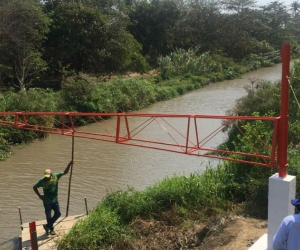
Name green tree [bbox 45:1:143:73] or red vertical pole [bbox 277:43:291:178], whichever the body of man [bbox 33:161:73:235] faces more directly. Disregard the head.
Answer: the red vertical pole

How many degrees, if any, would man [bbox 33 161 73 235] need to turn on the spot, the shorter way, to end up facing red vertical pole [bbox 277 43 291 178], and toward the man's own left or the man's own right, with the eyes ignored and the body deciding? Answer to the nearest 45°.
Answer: approximately 45° to the man's own left

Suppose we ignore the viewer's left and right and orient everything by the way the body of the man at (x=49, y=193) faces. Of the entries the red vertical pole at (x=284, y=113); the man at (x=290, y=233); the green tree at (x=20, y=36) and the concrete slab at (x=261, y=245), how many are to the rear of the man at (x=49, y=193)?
1
